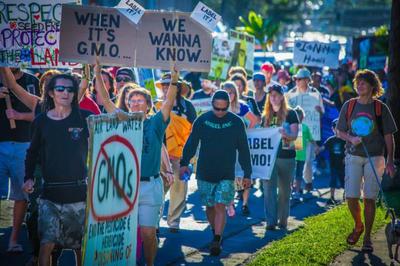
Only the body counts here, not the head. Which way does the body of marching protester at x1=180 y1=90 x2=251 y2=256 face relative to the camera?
toward the camera

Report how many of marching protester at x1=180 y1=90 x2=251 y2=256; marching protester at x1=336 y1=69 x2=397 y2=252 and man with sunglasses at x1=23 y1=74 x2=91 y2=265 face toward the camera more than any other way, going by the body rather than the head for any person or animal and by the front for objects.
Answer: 3

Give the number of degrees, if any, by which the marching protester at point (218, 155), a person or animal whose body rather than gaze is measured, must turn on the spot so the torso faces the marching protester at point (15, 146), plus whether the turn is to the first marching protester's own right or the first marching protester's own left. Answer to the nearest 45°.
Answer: approximately 90° to the first marching protester's own right

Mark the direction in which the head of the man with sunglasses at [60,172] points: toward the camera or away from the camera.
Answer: toward the camera

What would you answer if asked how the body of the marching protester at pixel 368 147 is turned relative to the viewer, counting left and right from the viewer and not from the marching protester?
facing the viewer

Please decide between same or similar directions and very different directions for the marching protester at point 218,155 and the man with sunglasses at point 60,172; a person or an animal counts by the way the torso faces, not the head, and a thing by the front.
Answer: same or similar directions

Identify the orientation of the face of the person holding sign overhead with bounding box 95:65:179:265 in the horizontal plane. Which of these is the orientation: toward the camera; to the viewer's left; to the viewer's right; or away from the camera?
toward the camera

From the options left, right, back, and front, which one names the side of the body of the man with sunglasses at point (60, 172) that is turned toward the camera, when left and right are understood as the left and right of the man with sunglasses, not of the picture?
front

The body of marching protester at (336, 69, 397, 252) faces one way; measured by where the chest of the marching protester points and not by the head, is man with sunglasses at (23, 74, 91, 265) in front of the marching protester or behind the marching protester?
in front
